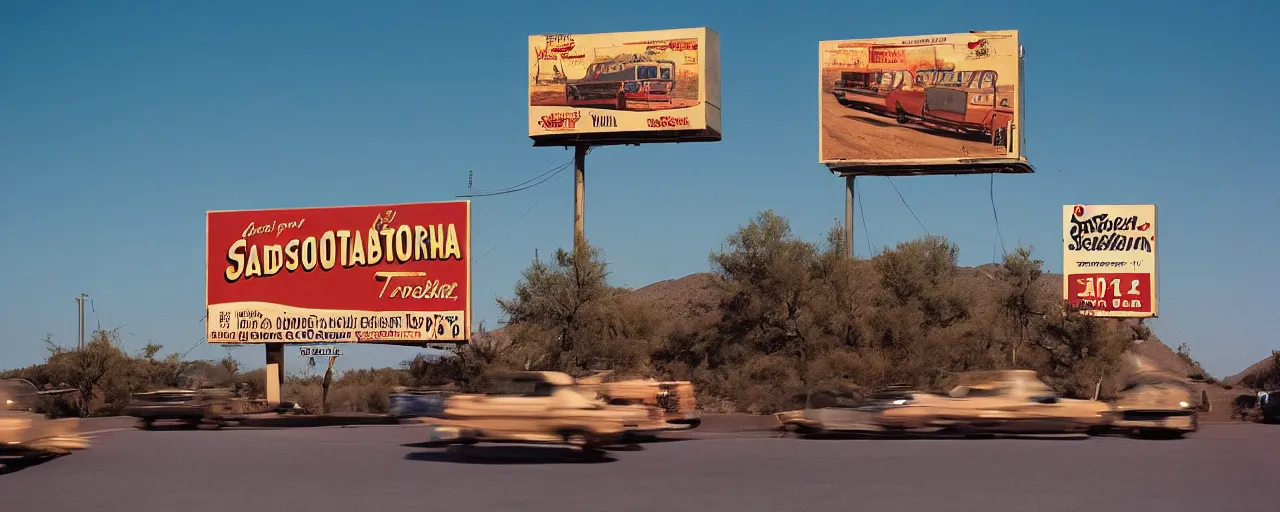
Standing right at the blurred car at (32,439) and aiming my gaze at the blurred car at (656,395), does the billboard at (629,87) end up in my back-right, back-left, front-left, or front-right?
front-left

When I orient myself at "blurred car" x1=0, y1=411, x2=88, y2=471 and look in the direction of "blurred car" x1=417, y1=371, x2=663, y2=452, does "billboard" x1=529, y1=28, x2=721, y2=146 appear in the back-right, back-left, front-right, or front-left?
front-left

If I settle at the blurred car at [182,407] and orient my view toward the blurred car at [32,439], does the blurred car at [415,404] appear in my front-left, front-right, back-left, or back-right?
back-left

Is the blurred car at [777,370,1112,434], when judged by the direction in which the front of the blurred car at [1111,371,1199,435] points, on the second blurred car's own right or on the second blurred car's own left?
on the second blurred car's own right
